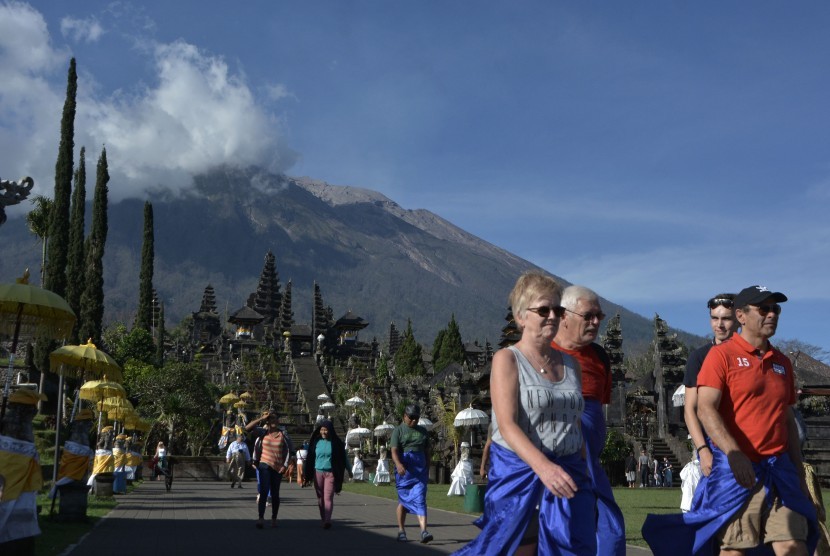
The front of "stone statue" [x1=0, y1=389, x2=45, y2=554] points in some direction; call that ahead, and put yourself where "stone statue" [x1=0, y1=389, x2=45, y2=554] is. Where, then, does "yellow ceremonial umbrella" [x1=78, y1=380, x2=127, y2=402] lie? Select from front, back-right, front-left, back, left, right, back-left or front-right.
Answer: left

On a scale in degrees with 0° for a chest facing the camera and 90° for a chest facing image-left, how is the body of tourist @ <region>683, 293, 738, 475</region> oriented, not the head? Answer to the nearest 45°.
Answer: approximately 0°

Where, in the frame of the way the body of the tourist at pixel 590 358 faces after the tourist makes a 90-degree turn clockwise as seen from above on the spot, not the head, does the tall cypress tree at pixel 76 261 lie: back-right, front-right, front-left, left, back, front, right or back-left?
right

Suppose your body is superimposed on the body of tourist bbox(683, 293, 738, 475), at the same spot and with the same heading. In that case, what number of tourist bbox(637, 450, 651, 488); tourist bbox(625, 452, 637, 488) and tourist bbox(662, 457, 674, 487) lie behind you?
3

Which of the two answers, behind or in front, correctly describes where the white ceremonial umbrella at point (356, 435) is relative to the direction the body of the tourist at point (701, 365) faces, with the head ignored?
behind

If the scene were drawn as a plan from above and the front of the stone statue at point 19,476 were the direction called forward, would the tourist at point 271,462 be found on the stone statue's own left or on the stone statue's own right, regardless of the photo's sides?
on the stone statue's own left

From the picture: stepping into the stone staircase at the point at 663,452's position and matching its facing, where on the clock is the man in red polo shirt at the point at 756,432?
The man in red polo shirt is roughly at 12 o'clock from the stone staircase.

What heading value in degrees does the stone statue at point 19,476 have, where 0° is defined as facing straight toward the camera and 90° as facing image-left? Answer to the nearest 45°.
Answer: approximately 270°

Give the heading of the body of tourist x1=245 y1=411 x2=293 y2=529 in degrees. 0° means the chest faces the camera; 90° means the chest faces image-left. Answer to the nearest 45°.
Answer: approximately 0°
